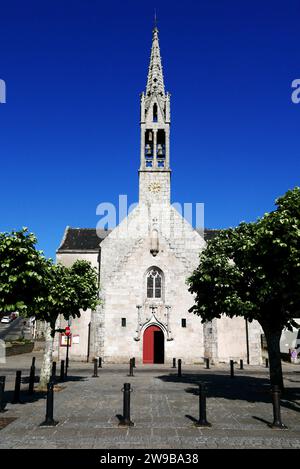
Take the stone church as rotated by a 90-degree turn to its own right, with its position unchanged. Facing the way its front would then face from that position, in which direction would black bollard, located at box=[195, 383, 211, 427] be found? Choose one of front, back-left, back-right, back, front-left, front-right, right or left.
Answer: left

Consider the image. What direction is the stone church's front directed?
toward the camera

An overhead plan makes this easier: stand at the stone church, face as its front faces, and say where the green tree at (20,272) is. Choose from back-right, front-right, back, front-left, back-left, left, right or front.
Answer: front

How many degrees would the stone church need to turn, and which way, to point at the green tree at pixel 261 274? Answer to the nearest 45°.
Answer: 0° — it already faces it

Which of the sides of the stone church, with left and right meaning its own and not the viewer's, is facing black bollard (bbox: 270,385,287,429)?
front

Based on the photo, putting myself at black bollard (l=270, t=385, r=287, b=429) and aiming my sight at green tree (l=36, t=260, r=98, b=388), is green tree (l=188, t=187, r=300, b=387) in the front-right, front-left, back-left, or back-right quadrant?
front-right

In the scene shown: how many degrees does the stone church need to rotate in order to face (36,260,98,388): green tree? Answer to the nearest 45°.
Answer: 0° — it already faces it
